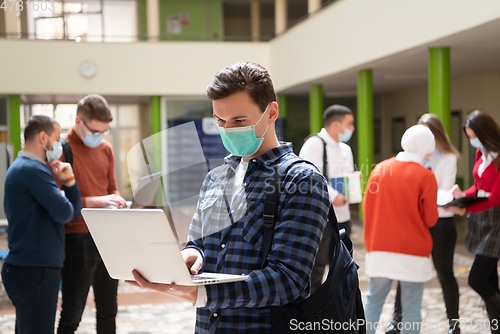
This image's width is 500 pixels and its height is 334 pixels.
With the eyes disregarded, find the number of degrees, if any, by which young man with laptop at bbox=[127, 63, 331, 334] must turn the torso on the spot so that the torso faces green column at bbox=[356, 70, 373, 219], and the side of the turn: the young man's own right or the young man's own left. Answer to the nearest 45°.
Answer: approximately 135° to the young man's own right

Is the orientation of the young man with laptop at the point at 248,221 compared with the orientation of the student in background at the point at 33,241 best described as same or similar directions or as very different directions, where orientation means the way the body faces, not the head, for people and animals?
very different directions

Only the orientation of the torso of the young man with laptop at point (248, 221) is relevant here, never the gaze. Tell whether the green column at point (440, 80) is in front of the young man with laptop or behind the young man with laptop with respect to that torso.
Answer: behind

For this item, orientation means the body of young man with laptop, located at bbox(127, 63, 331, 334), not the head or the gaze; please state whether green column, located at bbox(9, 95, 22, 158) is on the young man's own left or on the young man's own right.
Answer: on the young man's own right

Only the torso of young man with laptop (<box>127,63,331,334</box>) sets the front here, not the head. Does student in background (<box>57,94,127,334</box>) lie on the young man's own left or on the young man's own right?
on the young man's own right

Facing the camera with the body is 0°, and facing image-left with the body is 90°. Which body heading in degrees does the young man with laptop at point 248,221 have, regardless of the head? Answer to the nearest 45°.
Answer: approximately 45°

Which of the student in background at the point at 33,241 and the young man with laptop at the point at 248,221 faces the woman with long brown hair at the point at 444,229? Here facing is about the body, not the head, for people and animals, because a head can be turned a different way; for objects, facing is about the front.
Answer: the student in background

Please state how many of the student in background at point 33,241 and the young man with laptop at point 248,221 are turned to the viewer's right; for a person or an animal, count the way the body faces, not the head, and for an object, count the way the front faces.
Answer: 1

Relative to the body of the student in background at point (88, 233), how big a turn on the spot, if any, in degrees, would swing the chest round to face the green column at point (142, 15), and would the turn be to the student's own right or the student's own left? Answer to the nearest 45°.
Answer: approximately 135° to the student's own left

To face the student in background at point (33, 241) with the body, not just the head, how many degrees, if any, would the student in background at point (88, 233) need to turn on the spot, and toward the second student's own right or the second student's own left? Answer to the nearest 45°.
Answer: approximately 90° to the second student's own right

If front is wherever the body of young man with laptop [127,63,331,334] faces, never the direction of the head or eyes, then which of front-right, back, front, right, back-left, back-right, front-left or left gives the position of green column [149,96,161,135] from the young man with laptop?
back-right

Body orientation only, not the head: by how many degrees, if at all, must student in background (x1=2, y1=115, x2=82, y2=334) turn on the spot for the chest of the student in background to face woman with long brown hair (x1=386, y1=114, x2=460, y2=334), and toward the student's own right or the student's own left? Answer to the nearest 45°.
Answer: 0° — they already face them

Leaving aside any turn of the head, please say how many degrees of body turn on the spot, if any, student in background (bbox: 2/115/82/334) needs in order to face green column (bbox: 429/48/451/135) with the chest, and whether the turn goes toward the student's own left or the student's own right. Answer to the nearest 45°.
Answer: approximately 45° to the student's own left
